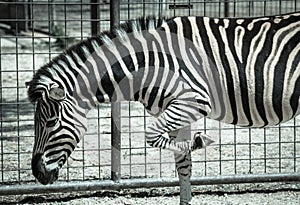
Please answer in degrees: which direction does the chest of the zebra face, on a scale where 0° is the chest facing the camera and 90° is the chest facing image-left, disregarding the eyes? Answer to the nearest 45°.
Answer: approximately 90°

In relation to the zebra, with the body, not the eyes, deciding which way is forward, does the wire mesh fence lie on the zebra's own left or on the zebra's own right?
on the zebra's own right
